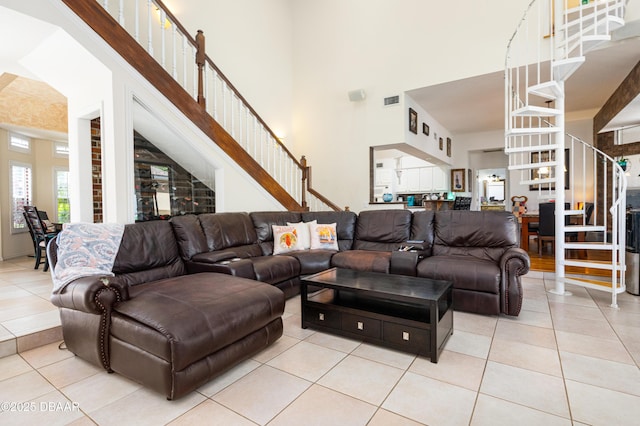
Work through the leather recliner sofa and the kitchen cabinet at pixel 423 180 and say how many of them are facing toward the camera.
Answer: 2

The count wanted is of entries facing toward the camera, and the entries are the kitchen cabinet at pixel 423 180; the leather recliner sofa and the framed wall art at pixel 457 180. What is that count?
3

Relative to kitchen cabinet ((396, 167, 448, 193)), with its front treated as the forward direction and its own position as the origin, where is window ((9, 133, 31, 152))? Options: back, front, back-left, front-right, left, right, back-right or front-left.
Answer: front-right

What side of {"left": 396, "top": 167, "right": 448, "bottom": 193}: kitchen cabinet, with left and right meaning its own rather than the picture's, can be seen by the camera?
front

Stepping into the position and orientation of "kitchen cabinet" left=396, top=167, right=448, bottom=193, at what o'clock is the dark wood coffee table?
The dark wood coffee table is roughly at 12 o'clock from the kitchen cabinet.

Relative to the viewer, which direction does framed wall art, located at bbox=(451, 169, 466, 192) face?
toward the camera

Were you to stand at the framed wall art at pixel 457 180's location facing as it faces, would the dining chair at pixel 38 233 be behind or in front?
in front

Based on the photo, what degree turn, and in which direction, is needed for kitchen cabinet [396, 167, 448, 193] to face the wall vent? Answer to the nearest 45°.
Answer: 0° — it already faces it

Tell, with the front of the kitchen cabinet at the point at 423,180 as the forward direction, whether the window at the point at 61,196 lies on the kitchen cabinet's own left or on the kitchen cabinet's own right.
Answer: on the kitchen cabinet's own right

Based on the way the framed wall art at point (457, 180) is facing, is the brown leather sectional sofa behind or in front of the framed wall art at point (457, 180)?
in front

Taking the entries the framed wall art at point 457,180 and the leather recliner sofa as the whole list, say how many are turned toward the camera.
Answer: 2

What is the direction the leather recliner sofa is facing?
toward the camera
